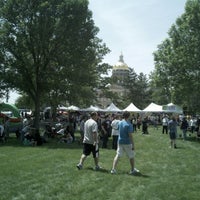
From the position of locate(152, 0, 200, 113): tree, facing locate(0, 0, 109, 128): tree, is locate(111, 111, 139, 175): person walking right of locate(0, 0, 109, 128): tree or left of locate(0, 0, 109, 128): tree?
left

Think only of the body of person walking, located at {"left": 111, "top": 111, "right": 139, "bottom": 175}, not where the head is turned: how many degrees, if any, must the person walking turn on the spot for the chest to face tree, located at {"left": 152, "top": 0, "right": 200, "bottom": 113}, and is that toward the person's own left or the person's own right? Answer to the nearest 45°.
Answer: approximately 45° to the person's own left

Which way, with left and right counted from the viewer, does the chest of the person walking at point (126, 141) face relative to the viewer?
facing away from the viewer and to the right of the viewer

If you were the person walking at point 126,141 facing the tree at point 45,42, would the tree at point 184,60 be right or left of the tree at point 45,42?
right
